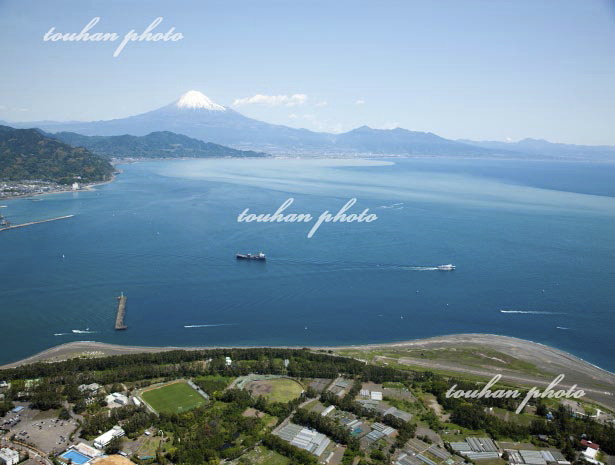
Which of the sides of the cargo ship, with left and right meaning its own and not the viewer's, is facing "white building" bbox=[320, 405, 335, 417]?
left

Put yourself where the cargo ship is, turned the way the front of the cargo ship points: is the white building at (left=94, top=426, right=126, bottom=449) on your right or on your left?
on your left

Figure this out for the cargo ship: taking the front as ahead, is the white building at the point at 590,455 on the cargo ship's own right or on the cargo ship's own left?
on the cargo ship's own left

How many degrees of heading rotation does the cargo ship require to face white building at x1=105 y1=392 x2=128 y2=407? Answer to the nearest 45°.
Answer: approximately 90° to its left

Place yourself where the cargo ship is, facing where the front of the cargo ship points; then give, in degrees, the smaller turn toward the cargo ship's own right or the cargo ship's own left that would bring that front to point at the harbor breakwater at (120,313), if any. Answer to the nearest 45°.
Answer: approximately 45° to the cargo ship's own left

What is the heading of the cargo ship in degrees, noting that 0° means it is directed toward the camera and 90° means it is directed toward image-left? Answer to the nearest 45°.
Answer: approximately 90°

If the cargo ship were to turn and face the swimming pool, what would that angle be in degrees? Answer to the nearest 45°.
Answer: approximately 90° to its left
